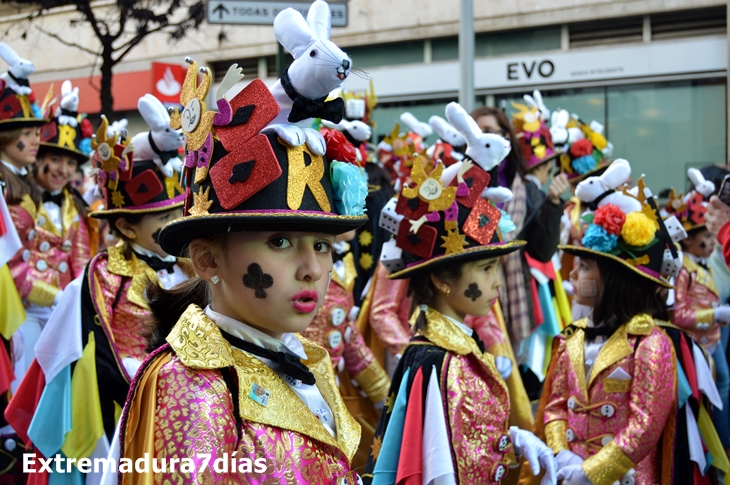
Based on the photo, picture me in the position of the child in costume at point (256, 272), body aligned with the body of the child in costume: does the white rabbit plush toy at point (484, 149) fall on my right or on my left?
on my left

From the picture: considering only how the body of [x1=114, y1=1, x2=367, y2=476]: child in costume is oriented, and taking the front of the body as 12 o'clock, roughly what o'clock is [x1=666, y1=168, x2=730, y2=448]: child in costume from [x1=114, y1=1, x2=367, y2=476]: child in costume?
[x1=666, y1=168, x2=730, y2=448]: child in costume is roughly at 9 o'clock from [x1=114, y1=1, x2=367, y2=476]: child in costume.

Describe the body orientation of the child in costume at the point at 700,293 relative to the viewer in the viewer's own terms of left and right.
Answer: facing the viewer and to the right of the viewer

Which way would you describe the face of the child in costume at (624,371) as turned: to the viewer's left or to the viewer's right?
to the viewer's left

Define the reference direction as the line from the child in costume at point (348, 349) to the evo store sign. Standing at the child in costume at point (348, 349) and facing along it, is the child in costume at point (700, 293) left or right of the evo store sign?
right

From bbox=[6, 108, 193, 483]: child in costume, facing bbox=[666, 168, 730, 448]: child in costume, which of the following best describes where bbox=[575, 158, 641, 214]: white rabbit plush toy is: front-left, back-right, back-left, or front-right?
front-right

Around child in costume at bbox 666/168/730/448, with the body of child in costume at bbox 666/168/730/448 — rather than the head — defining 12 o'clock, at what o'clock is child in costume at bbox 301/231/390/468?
child in costume at bbox 301/231/390/468 is roughly at 3 o'clock from child in costume at bbox 666/168/730/448.
